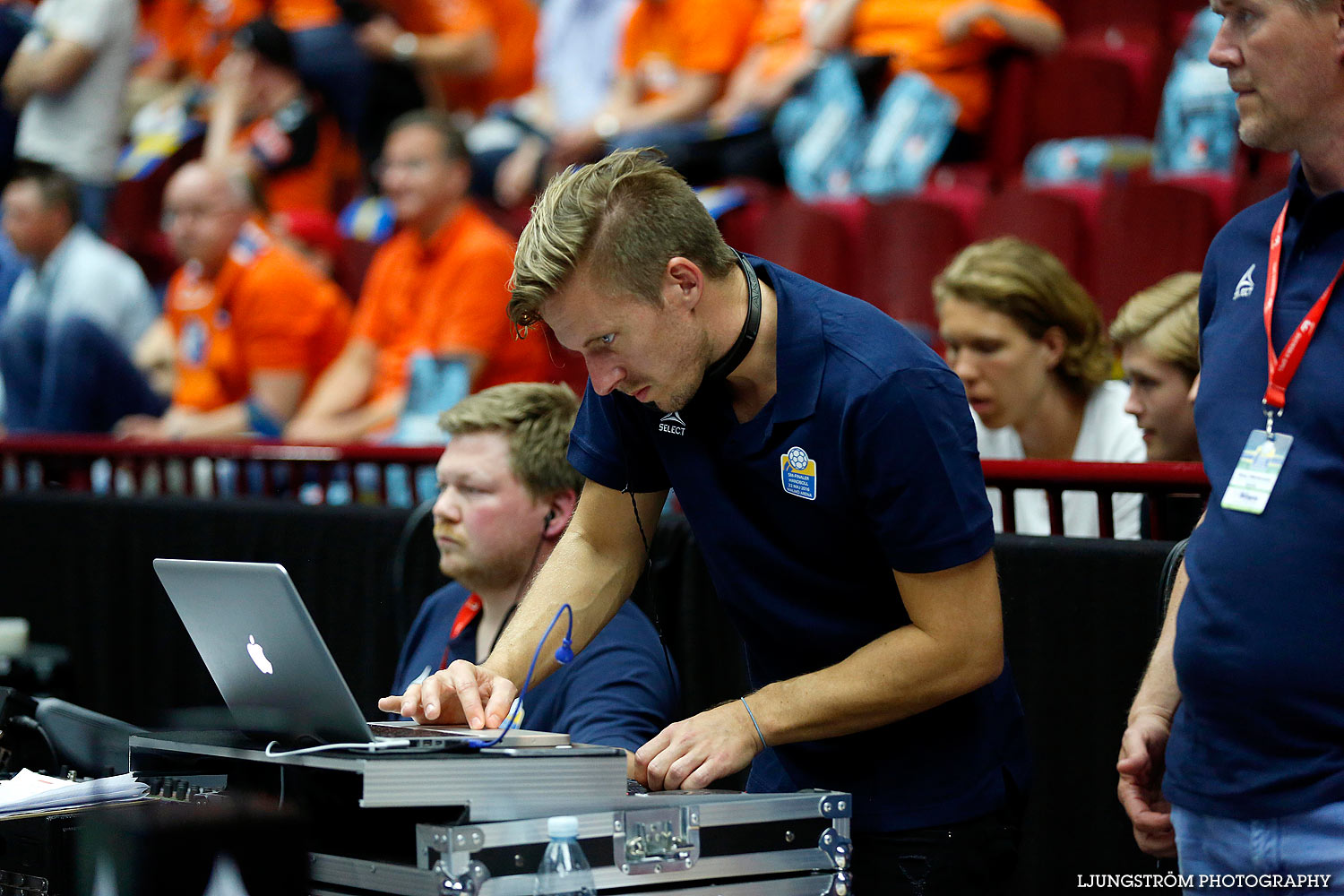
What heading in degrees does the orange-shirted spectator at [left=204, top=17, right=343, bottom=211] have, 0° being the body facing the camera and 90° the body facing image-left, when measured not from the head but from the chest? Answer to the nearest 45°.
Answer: approximately 45°

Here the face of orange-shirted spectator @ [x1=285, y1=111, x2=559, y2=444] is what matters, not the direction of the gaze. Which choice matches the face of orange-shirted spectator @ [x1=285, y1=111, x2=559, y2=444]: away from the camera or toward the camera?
toward the camera

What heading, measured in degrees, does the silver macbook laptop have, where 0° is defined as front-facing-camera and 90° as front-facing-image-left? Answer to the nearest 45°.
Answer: approximately 225°

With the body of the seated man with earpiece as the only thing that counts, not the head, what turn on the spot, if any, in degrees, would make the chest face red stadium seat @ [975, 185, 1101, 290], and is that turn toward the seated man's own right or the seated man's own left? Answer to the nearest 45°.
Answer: approximately 180°

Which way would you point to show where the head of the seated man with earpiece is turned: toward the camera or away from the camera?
toward the camera

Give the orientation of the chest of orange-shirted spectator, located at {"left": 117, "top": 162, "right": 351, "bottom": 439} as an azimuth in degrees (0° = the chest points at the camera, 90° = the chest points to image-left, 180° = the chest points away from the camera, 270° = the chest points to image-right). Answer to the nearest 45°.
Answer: approximately 45°

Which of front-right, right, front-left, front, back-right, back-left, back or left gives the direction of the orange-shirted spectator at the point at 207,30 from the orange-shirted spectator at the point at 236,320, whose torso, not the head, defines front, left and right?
back-right

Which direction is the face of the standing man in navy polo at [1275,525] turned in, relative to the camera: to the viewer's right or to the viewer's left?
to the viewer's left

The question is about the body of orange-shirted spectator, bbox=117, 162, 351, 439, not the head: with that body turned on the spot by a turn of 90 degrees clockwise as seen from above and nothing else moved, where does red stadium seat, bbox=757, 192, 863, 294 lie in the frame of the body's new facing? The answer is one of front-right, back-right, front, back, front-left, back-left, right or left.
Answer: back

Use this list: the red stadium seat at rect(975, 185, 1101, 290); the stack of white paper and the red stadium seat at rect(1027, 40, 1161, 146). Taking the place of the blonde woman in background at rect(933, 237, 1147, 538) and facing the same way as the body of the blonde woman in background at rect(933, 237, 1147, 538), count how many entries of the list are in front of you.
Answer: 1

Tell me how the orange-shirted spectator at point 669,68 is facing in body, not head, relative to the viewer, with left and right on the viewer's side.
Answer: facing the viewer and to the left of the viewer

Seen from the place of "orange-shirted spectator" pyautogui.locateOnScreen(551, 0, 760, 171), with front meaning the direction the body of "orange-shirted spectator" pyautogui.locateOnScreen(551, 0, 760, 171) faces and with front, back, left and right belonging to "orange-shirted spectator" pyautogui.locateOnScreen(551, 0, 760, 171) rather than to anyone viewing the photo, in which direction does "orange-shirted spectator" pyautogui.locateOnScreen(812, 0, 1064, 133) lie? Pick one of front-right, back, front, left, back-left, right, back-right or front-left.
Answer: left
